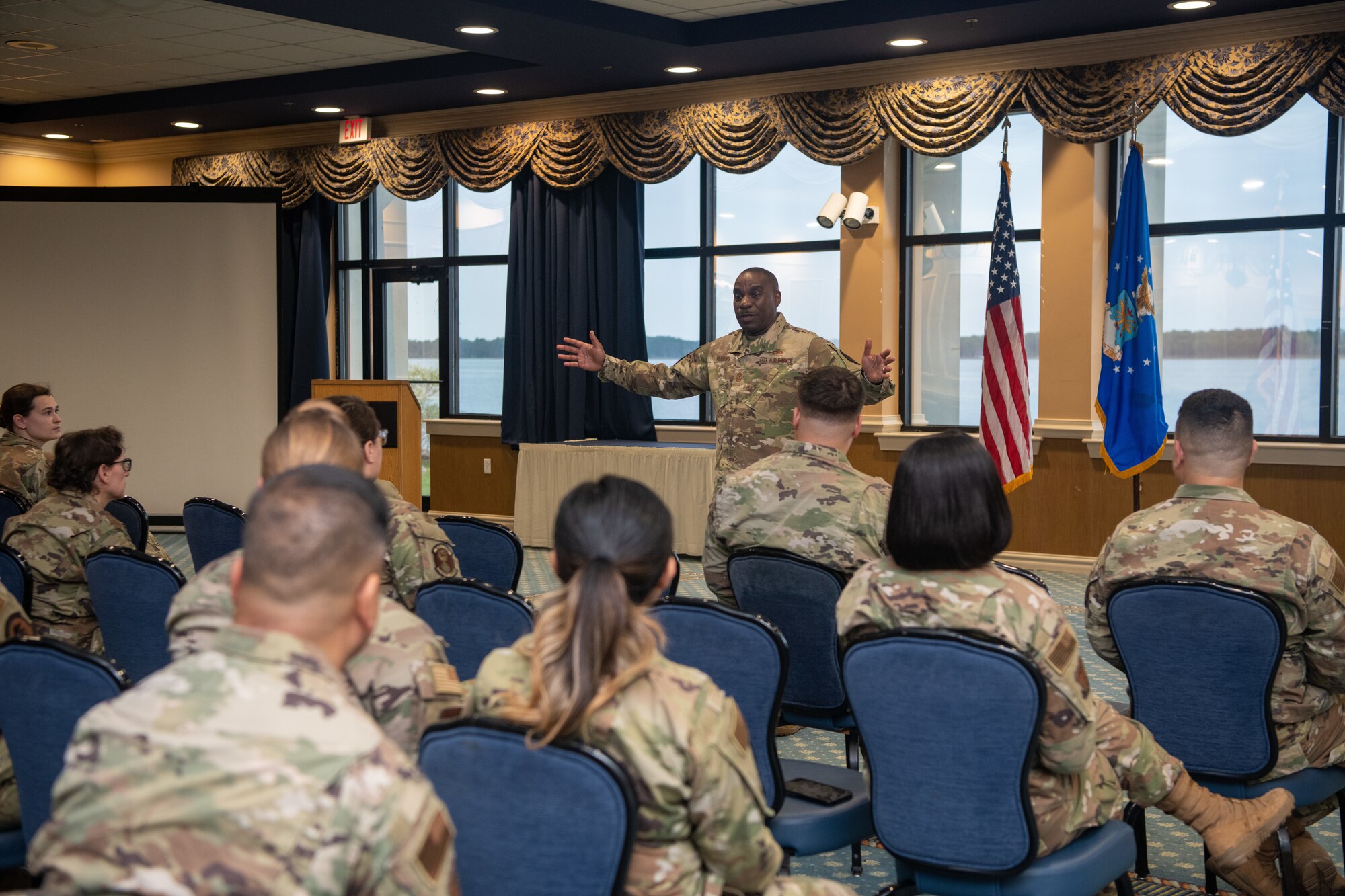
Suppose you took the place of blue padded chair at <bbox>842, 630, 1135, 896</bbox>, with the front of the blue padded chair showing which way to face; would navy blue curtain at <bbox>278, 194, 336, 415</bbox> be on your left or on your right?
on your left

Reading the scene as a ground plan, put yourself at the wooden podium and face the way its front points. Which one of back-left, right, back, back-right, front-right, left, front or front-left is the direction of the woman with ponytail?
front

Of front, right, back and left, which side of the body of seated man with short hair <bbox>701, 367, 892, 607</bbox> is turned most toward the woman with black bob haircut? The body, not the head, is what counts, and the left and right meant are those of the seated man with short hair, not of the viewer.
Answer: back

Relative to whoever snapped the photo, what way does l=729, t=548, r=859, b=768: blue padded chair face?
facing away from the viewer and to the right of the viewer

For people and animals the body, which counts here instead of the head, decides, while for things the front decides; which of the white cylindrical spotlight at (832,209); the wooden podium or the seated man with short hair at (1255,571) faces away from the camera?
the seated man with short hair

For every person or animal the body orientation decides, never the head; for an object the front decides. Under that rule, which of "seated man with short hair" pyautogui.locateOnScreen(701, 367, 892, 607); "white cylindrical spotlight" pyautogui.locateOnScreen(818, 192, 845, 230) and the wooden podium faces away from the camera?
the seated man with short hair

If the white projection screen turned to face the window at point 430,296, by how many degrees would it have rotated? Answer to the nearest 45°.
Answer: approximately 90° to its left

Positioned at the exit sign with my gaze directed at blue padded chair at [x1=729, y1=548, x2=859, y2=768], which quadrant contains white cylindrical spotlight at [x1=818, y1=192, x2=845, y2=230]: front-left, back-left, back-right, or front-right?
front-left

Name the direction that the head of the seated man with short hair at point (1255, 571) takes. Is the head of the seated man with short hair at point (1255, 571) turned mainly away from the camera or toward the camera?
away from the camera

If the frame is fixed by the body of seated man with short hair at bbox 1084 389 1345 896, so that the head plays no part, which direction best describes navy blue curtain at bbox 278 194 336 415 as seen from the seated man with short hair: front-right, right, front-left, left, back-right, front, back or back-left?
front-left

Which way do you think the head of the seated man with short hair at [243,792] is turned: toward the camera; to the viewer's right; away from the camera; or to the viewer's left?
away from the camera

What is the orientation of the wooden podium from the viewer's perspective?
toward the camera

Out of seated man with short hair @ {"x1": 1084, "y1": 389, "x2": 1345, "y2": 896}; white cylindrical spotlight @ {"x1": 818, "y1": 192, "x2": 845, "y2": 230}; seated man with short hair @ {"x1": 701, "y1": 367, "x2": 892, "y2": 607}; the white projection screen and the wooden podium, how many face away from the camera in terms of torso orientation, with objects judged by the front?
2

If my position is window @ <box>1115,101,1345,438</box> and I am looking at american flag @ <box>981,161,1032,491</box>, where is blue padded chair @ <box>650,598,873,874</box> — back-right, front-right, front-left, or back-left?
front-left

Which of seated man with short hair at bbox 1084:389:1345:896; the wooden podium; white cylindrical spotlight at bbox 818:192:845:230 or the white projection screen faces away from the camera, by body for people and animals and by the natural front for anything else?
the seated man with short hair

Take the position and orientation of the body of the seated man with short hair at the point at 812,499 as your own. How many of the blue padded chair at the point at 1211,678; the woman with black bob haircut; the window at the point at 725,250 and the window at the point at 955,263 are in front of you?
2

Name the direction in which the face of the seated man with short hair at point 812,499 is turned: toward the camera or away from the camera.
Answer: away from the camera

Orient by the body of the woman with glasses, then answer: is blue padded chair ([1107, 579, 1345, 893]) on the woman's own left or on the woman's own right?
on the woman's own right

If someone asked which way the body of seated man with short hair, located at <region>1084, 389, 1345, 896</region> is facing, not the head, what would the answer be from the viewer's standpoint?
away from the camera
